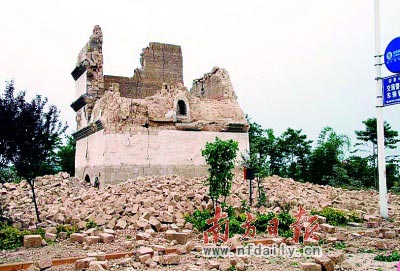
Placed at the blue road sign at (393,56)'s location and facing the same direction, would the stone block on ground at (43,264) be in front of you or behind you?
in front

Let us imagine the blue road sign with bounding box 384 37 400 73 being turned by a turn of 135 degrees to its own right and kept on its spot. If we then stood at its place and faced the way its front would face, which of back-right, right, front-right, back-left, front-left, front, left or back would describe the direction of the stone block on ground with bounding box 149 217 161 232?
left

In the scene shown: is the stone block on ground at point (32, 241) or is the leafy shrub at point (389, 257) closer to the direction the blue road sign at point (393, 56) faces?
the leafy shrub

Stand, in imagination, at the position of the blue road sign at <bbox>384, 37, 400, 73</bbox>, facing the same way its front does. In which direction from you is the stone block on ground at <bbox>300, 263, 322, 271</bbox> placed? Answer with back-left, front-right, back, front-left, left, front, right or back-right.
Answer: front

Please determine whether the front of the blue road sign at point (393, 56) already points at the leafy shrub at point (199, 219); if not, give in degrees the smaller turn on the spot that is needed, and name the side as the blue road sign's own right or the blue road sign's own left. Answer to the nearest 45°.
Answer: approximately 45° to the blue road sign's own right

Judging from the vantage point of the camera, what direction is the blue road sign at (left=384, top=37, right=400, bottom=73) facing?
facing the viewer

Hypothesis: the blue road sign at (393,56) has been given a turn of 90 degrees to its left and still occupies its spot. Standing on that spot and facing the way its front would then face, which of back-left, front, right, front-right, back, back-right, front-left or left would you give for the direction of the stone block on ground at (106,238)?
back-right

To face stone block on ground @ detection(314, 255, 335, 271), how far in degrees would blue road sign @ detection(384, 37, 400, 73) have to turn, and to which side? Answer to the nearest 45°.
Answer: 0° — it already faces it

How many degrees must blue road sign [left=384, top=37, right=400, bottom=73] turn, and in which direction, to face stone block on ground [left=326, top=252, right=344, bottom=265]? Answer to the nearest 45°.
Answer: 0° — it already faces it

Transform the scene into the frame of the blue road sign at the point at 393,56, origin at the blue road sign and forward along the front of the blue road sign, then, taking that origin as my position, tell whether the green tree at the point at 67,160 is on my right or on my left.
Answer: on my right

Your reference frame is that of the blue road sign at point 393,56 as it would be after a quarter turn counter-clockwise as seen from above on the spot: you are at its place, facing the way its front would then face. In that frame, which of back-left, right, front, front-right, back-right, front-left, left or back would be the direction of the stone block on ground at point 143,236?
back-right

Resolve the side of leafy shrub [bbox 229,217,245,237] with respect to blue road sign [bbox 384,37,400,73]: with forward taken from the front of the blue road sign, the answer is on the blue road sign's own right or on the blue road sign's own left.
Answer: on the blue road sign's own right

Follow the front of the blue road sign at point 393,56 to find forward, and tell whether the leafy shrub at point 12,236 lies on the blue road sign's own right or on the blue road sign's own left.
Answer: on the blue road sign's own right
